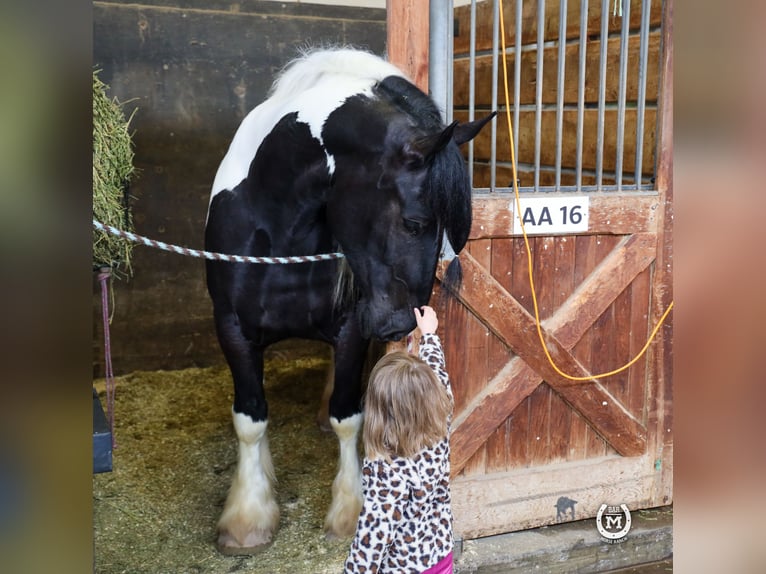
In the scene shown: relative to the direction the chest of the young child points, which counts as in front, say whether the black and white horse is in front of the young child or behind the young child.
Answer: in front

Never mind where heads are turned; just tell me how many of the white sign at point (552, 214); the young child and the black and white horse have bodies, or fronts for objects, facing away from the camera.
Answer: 1

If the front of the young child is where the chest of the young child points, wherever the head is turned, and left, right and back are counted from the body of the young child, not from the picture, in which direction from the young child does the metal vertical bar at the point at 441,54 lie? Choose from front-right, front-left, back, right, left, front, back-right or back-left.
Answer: front

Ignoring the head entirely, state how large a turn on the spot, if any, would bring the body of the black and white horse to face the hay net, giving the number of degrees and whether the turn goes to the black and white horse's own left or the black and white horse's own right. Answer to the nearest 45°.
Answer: approximately 135° to the black and white horse's own right

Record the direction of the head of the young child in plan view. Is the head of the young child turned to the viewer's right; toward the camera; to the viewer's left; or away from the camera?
away from the camera

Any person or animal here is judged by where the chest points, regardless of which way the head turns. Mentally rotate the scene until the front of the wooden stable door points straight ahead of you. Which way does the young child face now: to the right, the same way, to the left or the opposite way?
the opposite way

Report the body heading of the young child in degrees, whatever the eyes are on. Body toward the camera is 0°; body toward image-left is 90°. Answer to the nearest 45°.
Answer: approximately 180°

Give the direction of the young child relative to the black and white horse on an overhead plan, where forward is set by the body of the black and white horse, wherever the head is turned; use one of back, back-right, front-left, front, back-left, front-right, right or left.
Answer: front

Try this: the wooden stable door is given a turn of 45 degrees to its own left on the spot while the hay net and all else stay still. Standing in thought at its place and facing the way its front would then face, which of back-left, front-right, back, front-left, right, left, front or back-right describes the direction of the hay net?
back-right

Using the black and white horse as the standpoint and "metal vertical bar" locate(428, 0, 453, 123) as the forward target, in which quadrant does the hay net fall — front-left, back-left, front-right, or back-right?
back-left

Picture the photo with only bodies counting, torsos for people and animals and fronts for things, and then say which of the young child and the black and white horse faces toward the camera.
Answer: the black and white horse

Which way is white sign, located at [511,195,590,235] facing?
toward the camera

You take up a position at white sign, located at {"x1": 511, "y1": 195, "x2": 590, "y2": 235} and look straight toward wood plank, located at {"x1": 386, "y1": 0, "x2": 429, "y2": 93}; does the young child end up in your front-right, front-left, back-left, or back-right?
front-left

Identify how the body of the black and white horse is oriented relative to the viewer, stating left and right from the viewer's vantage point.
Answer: facing the viewer

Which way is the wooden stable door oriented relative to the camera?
toward the camera

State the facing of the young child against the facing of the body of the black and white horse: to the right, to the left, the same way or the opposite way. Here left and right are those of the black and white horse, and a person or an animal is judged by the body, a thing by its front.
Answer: the opposite way

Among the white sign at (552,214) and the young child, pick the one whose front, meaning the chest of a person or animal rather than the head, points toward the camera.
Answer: the white sign
